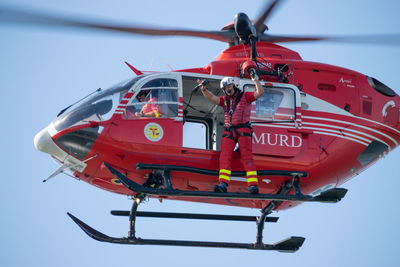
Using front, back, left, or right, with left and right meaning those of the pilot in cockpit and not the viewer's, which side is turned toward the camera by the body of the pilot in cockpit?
left

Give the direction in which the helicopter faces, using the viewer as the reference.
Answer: facing to the left of the viewer

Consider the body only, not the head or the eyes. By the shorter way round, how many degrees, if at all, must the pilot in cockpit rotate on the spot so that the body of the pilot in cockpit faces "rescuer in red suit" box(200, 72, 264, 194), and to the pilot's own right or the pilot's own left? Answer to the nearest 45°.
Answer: approximately 180°
